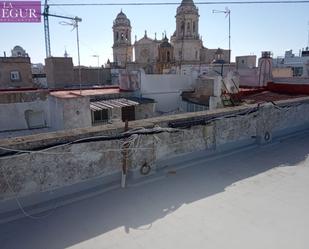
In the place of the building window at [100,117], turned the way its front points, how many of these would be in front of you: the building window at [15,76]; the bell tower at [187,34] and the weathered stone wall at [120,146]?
1

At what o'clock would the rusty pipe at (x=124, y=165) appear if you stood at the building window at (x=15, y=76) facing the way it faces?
The rusty pipe is roughly at 12 o'clock from the building window.

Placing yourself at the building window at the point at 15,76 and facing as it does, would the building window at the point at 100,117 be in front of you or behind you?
in front

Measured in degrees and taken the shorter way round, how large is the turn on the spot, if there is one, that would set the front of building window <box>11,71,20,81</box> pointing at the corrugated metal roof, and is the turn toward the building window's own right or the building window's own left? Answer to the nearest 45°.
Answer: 0° — it already faces it

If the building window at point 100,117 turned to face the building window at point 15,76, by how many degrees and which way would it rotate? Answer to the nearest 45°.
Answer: approximately 135° to its right

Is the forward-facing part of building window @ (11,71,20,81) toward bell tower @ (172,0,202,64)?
no

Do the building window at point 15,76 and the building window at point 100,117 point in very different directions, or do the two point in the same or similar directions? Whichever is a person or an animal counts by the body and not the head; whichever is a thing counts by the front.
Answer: same or similar directions

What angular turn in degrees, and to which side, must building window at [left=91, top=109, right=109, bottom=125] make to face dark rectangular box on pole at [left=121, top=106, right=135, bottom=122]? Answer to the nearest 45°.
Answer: approximately 135° to its left

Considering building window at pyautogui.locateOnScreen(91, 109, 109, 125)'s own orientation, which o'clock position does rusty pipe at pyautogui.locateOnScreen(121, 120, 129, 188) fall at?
The rusty pipe is roughly at 12 o'clock from the building window.

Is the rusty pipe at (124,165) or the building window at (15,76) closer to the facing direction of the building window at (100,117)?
the rusty pipe

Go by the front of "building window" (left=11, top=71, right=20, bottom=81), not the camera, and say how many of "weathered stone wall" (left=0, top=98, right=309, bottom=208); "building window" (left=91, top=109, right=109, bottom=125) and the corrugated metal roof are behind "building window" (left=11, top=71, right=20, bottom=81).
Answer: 0

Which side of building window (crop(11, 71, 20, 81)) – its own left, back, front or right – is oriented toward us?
front

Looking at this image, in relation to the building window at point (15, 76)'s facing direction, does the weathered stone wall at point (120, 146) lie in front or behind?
in front

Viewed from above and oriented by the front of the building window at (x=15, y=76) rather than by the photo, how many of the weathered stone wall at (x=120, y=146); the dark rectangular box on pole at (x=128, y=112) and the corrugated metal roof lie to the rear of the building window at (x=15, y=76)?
0

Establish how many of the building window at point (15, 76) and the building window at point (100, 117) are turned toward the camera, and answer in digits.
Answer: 2

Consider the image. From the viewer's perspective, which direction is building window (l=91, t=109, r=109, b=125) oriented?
toward the camera
